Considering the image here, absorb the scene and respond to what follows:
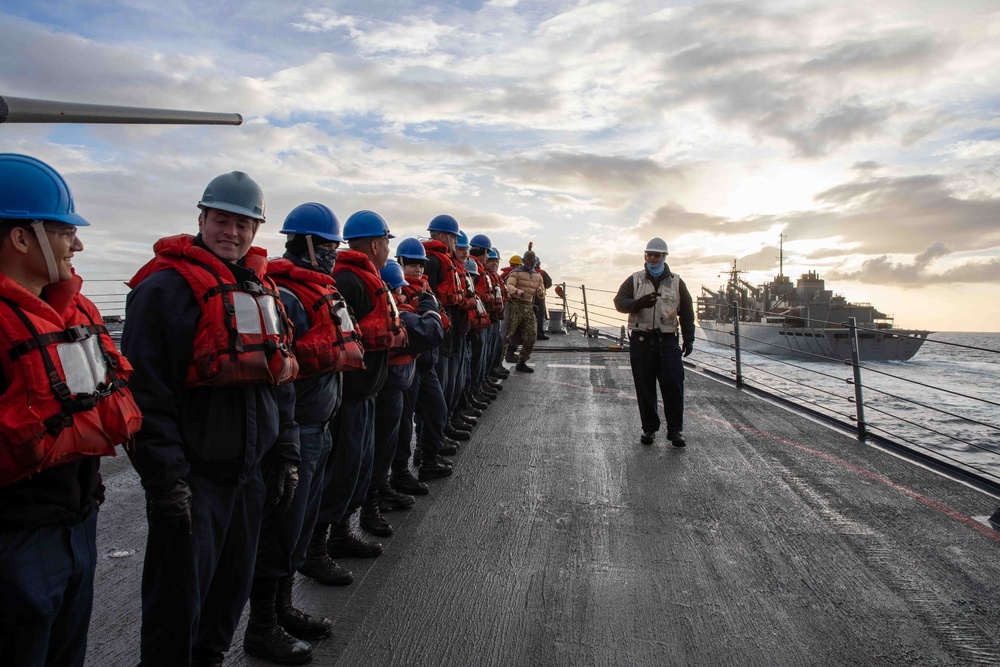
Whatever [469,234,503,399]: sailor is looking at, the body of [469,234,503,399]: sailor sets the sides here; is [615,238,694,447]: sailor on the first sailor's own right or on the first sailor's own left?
on the first sailor's own right

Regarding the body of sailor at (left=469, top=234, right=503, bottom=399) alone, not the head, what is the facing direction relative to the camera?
to the viewer's right

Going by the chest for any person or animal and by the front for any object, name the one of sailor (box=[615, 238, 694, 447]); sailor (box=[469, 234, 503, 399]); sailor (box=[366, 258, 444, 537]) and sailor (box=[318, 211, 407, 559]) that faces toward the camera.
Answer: sailor (box=[615, 238, 694, 447])

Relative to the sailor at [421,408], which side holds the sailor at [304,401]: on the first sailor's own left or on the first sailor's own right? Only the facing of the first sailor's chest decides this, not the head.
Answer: on the first sailor's own right

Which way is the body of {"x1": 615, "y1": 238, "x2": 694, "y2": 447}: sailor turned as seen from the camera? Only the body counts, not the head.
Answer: toward the camera

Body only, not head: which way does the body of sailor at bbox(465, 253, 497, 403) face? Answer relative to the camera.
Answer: to the viewer's right

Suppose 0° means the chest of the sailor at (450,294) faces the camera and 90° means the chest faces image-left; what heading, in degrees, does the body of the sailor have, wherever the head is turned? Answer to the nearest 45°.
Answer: approximately 270°

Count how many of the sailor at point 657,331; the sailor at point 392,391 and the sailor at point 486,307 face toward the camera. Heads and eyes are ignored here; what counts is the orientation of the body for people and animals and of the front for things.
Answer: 1

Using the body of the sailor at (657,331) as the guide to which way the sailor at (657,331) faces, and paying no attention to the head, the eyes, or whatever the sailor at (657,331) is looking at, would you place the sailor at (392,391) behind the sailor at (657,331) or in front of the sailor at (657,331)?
in front

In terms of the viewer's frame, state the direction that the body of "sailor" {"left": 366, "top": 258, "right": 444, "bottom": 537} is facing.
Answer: to the viewer's right

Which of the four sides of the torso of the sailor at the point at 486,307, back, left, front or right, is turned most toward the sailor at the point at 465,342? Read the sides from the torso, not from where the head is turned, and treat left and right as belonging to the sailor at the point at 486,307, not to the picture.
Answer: right

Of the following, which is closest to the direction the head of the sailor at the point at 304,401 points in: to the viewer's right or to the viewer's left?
to the viewer's right
